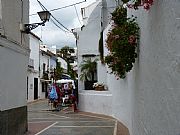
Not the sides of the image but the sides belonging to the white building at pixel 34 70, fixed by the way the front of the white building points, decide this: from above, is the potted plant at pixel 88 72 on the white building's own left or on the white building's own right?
on the white building's own right

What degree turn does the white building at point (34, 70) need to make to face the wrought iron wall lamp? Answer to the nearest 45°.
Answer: approximately 90° to its right

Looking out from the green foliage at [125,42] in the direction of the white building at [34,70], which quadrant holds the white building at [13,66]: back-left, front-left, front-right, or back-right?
front-left

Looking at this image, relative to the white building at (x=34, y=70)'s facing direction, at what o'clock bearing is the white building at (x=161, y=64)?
the white building at (x=161, y=64) is roughly at 3 o'clock from the white building at (x=34, y=70).

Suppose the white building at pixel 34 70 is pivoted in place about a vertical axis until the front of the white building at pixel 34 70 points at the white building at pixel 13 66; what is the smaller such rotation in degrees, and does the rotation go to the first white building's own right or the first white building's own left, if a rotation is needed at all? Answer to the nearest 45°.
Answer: approximately 90° to the first white building's own right

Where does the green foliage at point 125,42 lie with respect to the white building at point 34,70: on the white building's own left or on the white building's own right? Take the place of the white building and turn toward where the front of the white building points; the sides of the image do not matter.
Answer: on the white building's own right

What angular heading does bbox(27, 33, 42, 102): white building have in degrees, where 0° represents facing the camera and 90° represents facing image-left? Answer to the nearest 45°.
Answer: approximately 270°
